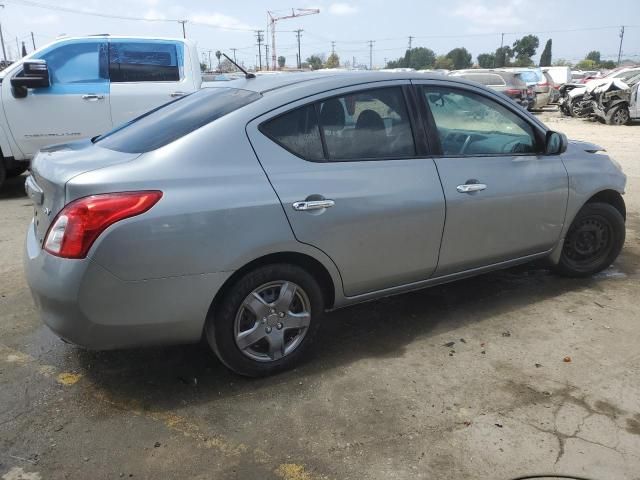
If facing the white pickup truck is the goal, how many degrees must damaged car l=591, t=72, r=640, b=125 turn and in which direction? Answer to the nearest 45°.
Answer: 0° — it already faces it

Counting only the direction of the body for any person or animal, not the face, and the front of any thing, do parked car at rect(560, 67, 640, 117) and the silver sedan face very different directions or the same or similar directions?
very different directions

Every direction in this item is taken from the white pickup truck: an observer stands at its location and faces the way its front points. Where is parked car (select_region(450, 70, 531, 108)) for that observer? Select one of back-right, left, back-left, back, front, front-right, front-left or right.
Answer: back-right

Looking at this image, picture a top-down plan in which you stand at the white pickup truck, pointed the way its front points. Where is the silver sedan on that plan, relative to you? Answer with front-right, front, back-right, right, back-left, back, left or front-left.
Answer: left

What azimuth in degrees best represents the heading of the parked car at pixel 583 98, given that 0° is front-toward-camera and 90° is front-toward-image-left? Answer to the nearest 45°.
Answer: approximately 45°

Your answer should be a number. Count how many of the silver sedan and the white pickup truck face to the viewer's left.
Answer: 1

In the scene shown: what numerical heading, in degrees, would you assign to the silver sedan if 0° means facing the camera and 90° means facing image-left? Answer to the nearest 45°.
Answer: approximately 225°

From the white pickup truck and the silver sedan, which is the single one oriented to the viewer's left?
the white pickup truck

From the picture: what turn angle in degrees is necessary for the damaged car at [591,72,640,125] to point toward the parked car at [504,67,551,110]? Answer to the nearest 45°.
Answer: approximately 90° to its right

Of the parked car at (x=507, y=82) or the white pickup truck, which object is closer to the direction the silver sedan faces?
the parked car

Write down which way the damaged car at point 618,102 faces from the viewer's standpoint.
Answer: facing the viewer and to the left of the viewer

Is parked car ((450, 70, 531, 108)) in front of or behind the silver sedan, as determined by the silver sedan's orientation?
in front

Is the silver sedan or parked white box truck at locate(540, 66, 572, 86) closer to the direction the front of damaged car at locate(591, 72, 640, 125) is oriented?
the silver sedan

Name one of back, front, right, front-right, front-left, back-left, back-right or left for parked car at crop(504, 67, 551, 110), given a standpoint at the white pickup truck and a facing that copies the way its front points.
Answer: back-right

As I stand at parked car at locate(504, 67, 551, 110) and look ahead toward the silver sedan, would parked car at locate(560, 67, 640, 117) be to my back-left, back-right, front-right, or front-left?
front-left

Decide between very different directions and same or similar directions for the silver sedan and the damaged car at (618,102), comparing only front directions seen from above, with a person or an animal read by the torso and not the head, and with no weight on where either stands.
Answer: very different directions

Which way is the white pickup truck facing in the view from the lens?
facing to the left of the viewer

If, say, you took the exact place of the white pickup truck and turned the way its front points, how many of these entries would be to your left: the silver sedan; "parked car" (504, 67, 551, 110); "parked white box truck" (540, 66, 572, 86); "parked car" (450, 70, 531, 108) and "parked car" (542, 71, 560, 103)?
1
